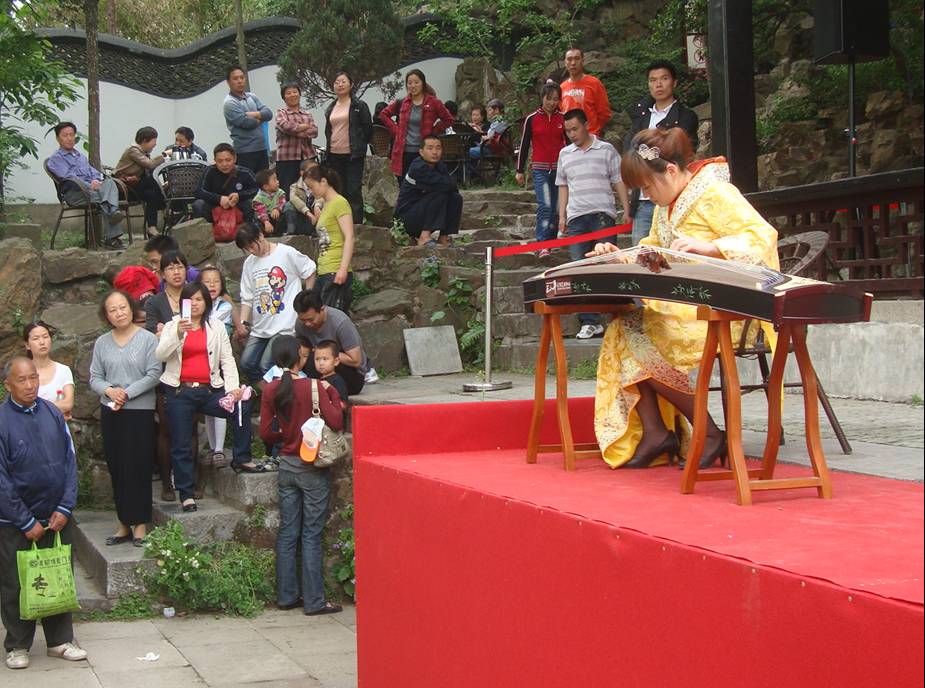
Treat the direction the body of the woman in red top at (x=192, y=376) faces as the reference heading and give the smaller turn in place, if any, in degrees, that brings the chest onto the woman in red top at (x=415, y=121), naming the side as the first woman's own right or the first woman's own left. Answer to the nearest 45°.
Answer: approximately 135° to the first woman's own left

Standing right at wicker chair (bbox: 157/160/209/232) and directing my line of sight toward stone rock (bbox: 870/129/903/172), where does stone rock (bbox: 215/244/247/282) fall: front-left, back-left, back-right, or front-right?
front-right

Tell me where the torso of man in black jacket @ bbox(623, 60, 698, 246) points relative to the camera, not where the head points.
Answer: toward the camera

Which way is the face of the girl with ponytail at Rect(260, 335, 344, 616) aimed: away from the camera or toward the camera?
away from the camera

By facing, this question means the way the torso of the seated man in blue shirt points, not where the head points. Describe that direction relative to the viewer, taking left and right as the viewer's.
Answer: facing the viewer and to the right of the viewer

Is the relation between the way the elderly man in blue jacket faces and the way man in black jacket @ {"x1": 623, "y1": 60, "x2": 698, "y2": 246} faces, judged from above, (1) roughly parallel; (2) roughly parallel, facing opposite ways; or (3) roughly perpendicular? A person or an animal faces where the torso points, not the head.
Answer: roughly perpendicular

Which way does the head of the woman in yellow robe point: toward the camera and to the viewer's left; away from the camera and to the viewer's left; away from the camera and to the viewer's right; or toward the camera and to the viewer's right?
toward the camera and to the viewer's left

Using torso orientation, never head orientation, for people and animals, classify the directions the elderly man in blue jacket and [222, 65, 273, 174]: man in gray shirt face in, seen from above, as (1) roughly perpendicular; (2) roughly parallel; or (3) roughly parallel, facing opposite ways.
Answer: roughly parallel

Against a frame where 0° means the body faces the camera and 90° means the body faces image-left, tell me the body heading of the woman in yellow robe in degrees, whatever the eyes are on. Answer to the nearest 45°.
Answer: approximately 45°

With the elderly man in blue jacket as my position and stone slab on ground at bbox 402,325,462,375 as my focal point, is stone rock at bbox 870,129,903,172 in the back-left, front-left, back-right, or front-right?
front-right

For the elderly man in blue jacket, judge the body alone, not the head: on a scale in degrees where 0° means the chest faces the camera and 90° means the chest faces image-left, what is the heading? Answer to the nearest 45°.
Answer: approximately 315°

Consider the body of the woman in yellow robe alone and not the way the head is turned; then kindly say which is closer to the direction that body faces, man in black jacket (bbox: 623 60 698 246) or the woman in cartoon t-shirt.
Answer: the woman in cartoon t-shirt
